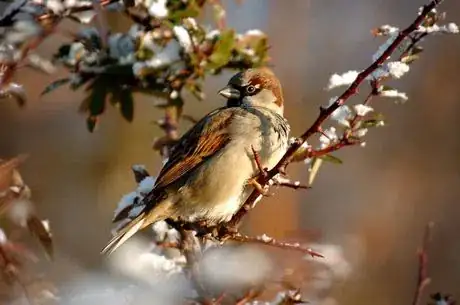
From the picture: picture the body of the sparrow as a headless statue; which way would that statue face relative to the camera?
to the viewer's right

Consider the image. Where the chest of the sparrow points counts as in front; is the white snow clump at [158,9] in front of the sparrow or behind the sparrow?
behind
